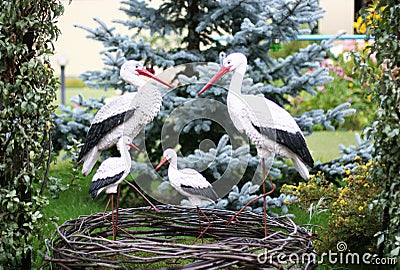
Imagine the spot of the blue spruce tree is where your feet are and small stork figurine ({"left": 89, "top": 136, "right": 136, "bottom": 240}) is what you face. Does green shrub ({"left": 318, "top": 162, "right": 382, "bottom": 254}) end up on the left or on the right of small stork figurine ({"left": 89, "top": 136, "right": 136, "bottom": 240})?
left

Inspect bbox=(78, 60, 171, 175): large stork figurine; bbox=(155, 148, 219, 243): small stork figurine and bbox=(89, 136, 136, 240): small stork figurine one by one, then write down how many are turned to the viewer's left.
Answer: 1

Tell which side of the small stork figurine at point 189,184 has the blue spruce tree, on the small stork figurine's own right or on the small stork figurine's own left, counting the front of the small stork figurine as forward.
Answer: on the small stork figurine's own right

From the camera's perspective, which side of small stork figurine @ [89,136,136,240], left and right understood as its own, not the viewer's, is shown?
right

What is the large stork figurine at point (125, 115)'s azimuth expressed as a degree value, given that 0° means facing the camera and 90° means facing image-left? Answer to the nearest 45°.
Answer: approximately 270°

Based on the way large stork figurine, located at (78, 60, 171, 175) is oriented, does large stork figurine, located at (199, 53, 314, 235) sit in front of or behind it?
in front

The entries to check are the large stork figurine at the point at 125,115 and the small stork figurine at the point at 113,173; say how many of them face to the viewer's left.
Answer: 0

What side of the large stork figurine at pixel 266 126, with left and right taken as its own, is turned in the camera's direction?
left

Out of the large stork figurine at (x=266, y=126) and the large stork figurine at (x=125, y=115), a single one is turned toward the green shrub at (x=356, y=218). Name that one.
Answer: the large stork figurine at (x=125, y=115)

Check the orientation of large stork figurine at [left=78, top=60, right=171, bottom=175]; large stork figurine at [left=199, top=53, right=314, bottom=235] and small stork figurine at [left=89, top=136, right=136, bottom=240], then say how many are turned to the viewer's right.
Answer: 2

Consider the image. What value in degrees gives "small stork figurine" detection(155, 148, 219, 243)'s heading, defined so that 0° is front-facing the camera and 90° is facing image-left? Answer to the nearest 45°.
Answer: approximately 90°

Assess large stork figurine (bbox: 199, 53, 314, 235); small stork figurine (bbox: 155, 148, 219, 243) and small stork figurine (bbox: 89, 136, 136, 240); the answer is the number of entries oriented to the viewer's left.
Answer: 2

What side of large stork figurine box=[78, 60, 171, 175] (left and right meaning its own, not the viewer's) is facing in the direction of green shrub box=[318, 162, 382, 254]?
front
